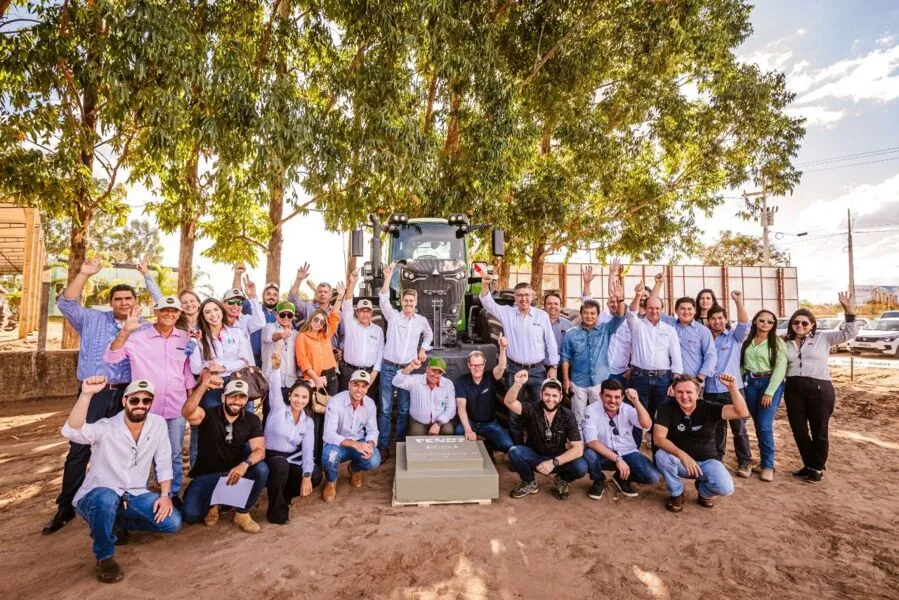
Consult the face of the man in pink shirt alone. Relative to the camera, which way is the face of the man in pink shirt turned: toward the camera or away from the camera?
toward the camera

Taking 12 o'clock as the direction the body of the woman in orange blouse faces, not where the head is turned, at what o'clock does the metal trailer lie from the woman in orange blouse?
The metal trailer is roughly at 8 o'clock from the woman in orange blouse.

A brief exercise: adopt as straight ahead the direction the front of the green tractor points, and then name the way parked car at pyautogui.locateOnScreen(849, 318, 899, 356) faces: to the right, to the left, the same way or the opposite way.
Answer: to the right

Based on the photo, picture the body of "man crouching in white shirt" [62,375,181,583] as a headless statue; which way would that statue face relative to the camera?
toward the camera

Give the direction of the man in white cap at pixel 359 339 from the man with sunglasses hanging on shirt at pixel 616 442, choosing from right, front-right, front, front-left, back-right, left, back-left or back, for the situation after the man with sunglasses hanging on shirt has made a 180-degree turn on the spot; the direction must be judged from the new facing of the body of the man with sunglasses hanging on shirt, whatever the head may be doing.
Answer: left

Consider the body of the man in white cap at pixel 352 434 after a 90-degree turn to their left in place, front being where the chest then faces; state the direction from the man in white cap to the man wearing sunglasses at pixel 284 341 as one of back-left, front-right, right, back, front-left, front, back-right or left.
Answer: back-left

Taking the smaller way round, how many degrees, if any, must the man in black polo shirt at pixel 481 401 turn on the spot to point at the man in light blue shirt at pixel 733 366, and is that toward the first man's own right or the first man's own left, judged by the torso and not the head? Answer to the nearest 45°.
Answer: approximately 90° to the first man's own left

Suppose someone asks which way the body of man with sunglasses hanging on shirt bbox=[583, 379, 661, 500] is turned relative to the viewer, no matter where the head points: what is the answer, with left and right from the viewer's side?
facing the viewer

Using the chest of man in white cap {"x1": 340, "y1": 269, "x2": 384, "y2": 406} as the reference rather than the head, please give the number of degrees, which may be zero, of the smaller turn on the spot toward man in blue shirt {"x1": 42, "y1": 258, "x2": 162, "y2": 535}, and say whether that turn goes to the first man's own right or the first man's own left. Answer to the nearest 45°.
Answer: approximately 45° to the first man's own right

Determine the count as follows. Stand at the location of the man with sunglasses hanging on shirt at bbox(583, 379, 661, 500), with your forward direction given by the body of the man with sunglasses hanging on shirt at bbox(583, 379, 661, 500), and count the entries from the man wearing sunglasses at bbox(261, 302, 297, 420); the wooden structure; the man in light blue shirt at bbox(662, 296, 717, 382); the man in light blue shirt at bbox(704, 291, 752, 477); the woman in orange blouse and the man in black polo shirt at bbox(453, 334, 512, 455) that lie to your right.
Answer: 4

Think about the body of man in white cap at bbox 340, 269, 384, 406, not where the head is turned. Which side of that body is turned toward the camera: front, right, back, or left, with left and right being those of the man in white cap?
front

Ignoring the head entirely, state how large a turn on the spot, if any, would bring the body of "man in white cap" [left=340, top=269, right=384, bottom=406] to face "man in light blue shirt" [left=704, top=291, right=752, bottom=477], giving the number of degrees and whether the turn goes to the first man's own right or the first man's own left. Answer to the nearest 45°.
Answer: approximately 90° to the first man's own left

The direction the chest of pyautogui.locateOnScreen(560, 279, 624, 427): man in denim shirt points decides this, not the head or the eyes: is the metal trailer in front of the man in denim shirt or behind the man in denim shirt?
behind

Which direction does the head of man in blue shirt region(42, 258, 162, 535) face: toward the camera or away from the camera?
toward the camera
